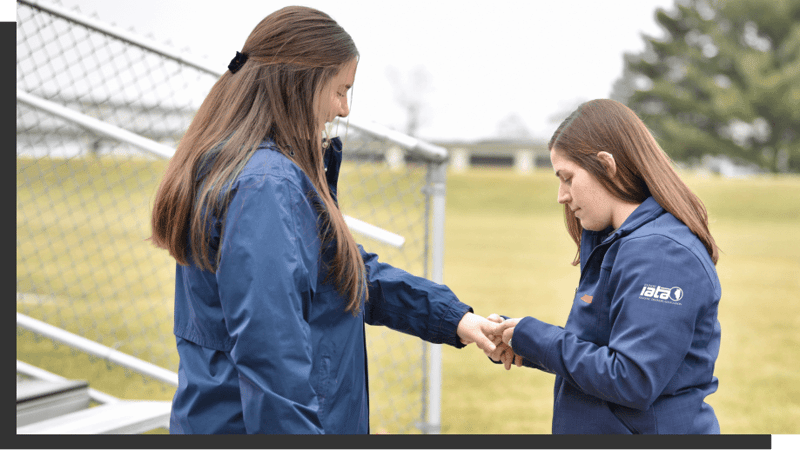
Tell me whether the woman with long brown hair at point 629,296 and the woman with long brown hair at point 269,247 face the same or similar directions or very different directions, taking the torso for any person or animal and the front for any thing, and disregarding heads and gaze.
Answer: very different directions

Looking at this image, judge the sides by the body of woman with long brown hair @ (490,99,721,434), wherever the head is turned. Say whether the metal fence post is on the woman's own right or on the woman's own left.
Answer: on the woman's own right

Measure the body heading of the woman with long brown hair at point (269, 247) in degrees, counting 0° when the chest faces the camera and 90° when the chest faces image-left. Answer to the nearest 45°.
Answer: approximately 270°

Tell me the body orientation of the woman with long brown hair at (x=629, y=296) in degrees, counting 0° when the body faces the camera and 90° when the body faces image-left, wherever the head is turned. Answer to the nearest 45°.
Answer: approximately 90°
